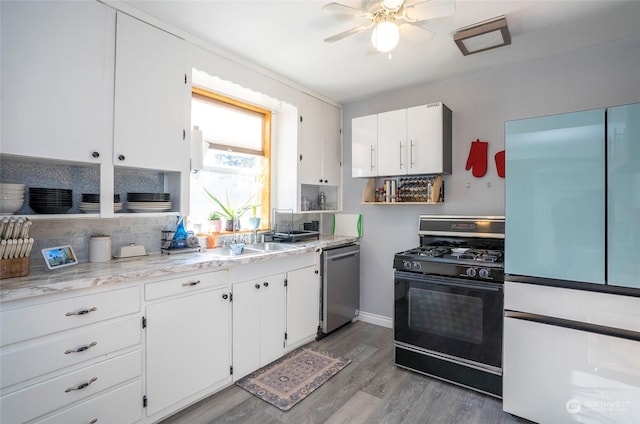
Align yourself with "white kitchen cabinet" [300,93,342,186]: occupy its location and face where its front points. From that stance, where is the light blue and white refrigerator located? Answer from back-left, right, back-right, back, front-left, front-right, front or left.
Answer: front

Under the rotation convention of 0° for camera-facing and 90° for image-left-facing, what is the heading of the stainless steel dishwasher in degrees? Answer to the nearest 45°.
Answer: approximately 315°

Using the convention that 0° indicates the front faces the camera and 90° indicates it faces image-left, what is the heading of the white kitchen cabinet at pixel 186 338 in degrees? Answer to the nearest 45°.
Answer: approximately 315°

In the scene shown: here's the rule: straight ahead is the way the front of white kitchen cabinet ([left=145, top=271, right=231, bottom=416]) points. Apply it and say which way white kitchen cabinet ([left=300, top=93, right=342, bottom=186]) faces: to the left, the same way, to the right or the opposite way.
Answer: the same way

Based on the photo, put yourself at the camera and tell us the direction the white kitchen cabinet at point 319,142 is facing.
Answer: facing the viewer and to the right of the viewer

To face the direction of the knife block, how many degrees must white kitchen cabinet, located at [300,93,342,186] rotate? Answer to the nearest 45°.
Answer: approximately 90° to its right

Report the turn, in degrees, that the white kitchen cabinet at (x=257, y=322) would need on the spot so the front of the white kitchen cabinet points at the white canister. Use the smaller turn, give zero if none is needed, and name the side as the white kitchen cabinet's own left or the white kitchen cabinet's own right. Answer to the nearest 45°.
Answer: approximately 135° to the white kitchen cabinet's own right

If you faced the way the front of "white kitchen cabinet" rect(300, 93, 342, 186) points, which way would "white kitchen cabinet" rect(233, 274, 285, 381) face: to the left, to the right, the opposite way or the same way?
the same way

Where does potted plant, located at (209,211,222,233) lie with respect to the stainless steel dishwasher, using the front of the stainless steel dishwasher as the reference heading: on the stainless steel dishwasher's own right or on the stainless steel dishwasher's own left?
on the stainless steel dishwasher's own right

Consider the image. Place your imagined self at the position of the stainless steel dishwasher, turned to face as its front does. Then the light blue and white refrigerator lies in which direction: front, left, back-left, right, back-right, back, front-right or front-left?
front

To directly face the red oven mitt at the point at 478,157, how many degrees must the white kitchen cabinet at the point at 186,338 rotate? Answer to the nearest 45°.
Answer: approximately 45° to its left

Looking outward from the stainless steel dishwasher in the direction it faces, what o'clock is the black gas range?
The black gas range is roughly at 12 o'clock from the stainless steel dishwasher.

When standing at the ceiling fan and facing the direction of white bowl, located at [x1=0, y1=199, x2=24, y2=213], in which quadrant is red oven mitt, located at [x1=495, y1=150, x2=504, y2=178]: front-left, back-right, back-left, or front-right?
back-right

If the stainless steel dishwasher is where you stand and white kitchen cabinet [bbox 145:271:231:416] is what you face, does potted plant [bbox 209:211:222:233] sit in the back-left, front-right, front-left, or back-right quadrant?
front-right

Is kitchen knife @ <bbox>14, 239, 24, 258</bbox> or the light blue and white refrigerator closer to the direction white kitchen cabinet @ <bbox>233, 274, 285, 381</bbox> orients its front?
the light blue and white refrigerator

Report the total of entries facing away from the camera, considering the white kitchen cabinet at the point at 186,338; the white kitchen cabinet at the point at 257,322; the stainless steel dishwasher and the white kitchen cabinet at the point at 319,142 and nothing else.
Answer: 0

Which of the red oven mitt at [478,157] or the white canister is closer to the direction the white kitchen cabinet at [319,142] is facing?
the red oven mitt

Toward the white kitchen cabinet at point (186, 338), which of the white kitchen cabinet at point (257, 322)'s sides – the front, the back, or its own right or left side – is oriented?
right

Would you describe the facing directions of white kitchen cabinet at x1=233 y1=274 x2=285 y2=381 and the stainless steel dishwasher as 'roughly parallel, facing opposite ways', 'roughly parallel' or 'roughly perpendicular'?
roughly parallel

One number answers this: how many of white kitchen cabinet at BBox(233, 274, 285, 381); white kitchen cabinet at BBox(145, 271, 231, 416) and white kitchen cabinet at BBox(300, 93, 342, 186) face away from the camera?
0
